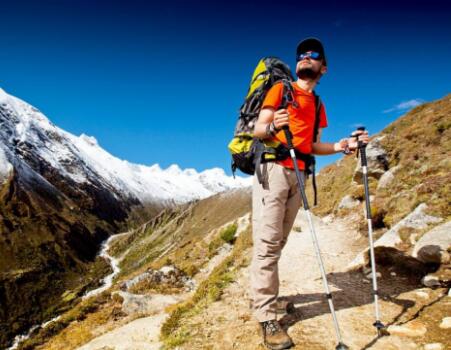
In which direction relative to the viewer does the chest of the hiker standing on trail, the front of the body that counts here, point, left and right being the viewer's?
facing the viewer and to the right of the viewer

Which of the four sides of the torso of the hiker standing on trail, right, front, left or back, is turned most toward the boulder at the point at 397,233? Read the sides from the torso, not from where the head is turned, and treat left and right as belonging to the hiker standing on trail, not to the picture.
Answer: left

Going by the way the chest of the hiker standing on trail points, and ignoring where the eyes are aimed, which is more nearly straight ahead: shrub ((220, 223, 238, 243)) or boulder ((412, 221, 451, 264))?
the boulder

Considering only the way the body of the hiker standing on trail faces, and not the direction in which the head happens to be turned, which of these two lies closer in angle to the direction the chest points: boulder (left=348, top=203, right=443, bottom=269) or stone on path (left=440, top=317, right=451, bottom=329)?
the stone on path

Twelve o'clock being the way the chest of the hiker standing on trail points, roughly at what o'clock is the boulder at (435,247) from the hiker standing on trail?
The boulder is roughly at 9 o'clock from the hiker standing on trail.

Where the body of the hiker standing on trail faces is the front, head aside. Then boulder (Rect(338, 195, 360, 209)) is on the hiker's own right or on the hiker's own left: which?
on the hiker's own left

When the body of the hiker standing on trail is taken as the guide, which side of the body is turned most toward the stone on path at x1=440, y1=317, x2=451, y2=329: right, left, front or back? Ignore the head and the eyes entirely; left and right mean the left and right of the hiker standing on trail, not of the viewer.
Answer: left

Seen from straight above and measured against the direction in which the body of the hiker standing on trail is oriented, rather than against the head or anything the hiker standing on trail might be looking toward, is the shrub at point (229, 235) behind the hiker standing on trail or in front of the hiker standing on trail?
behind
